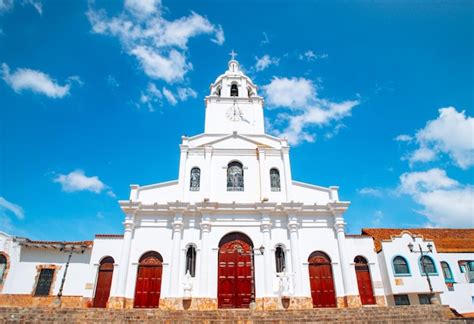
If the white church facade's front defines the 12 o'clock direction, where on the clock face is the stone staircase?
The stone staircase is roughly at 12 o'clock from the white church facade.

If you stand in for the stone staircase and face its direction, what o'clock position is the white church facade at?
The white church facade is roughly at 6 o'clock from the stone staircase.

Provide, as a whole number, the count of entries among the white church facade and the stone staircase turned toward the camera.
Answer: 2

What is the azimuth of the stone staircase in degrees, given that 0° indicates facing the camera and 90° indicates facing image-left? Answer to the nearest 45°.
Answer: approximately 0°

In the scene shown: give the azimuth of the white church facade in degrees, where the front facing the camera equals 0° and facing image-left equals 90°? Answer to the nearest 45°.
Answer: approximately 0°
